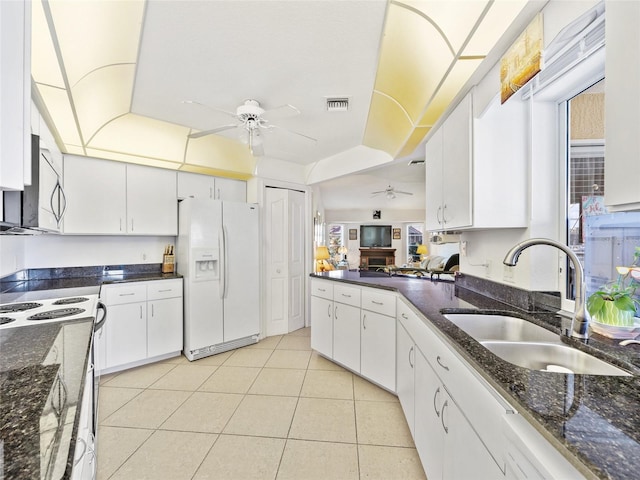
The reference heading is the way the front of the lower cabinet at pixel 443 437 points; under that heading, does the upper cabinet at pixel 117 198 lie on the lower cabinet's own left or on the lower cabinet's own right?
on the lower cabinet's own right

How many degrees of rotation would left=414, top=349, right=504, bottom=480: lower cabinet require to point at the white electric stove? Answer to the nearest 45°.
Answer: approximately 45° to its right

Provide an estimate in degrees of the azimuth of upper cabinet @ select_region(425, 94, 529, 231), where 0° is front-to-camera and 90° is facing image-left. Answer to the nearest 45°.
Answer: approximately 90°

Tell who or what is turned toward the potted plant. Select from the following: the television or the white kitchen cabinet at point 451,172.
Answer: the television

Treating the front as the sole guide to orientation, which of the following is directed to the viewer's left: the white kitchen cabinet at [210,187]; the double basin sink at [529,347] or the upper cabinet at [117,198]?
the double basin sink
